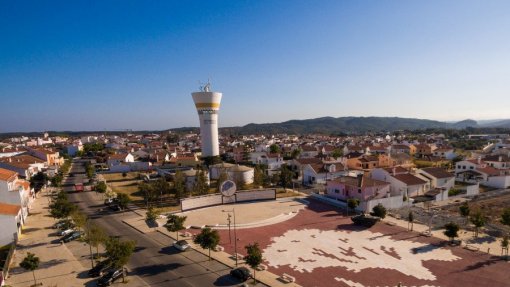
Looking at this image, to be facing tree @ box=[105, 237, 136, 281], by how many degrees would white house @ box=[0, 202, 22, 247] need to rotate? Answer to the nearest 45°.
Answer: approximately 90° to its right

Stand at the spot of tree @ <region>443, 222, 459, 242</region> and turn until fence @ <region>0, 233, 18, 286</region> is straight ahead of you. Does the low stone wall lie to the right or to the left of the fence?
right

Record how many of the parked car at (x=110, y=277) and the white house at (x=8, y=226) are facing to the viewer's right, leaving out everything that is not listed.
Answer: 1

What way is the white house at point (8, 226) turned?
to the viewer's right

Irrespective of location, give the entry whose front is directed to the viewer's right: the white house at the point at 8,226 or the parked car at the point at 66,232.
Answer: the white house

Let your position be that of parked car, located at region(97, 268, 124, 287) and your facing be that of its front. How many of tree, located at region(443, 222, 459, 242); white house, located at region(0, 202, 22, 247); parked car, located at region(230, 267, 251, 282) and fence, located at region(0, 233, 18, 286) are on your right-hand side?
2
